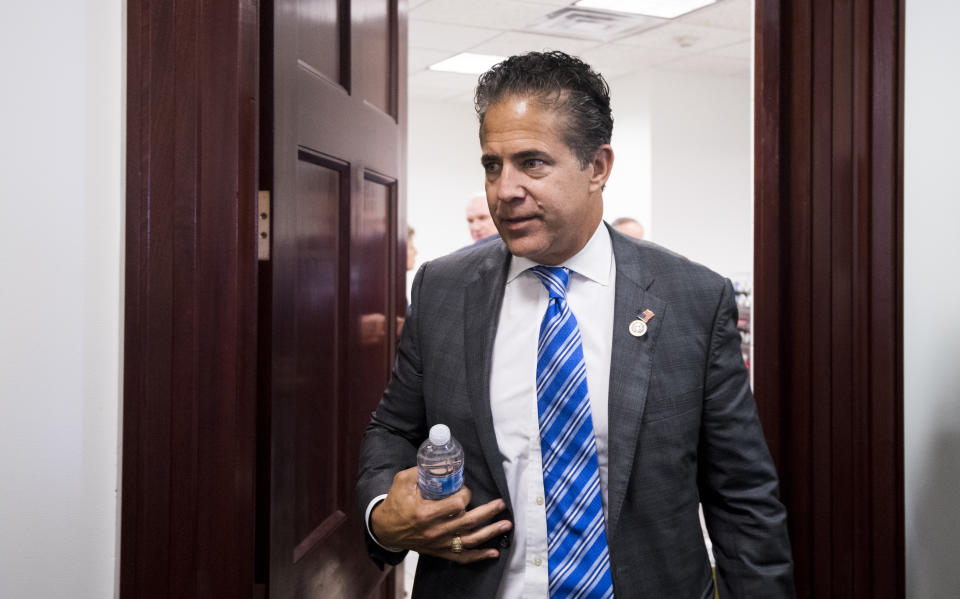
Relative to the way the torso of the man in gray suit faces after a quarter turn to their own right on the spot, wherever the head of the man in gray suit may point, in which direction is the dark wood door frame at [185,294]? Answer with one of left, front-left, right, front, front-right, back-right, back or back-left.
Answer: front

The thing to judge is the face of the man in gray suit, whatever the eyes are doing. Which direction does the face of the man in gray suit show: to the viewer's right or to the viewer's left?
to the viewer's left

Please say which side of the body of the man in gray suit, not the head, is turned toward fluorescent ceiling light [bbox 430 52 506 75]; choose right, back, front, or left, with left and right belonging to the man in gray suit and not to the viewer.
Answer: back

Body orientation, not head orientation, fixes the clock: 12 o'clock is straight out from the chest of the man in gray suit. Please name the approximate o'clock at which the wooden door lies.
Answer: The wooden door is roughly at 4 o'clock from the man in gray suit.

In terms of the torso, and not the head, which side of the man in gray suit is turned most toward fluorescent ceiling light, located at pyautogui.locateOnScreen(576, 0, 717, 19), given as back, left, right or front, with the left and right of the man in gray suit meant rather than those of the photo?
back

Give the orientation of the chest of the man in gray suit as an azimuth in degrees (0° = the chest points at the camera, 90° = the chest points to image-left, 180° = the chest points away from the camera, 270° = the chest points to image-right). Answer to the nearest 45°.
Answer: approximately 0°
